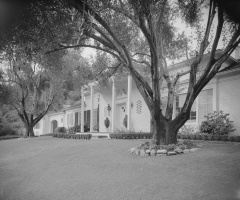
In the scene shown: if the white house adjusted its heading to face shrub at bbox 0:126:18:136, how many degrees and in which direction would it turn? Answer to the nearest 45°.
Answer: approximately 90° to its right

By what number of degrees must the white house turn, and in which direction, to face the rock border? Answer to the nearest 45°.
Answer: approximately 45° to its left

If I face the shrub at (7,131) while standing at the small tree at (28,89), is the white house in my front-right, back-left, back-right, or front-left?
back-right

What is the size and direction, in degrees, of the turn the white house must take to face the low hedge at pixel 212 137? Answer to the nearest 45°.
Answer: approximately 45° to its left

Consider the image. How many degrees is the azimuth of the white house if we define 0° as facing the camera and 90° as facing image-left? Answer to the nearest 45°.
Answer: approximately 45°

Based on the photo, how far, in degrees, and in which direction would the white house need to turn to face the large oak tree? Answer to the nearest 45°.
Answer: approximately 45° to its left
